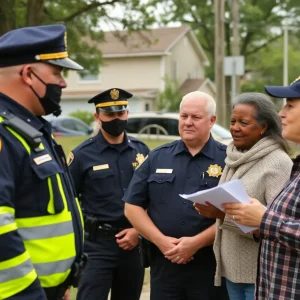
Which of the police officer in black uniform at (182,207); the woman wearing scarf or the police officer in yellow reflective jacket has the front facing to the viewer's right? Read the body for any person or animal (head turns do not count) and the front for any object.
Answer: the police officer in yellow reflective jacket

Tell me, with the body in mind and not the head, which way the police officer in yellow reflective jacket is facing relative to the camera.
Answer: to the viewer's right

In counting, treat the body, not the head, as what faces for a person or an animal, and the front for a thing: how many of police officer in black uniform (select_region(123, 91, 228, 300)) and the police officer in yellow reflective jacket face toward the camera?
1

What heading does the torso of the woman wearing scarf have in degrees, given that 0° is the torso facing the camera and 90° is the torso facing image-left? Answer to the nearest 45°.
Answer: approximately 45°

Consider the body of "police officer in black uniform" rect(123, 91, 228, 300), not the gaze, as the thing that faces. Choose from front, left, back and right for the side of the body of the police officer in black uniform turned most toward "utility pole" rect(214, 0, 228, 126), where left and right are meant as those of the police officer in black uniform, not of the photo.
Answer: back

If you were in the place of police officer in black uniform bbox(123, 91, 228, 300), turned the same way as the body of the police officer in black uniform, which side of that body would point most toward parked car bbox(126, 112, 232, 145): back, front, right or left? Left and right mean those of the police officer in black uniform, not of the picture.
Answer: back

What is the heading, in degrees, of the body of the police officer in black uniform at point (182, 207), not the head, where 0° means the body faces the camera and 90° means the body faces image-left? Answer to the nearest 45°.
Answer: approximately 0°

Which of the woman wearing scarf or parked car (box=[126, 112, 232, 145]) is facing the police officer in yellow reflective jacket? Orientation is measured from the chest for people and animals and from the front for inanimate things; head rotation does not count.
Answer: the woman wearing scarf

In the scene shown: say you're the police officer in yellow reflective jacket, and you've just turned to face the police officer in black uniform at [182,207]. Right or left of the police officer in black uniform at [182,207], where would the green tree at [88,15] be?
left

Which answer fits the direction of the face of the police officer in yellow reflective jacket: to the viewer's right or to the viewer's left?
to the viewer's right

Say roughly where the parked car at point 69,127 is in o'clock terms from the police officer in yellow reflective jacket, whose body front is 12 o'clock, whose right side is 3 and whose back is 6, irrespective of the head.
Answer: The parked car is roughly at 9 o'clock from the police officer in yellow reflective jacket.

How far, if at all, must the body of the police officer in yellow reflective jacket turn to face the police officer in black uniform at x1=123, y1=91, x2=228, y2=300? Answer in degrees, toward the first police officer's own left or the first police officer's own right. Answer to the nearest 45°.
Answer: approximately 45° to the first police officer's own left

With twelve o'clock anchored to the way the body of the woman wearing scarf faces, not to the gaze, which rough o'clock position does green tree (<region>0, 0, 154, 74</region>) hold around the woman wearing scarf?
The green tree is roughly at 4 o'clock from the woman wearing scarf.
